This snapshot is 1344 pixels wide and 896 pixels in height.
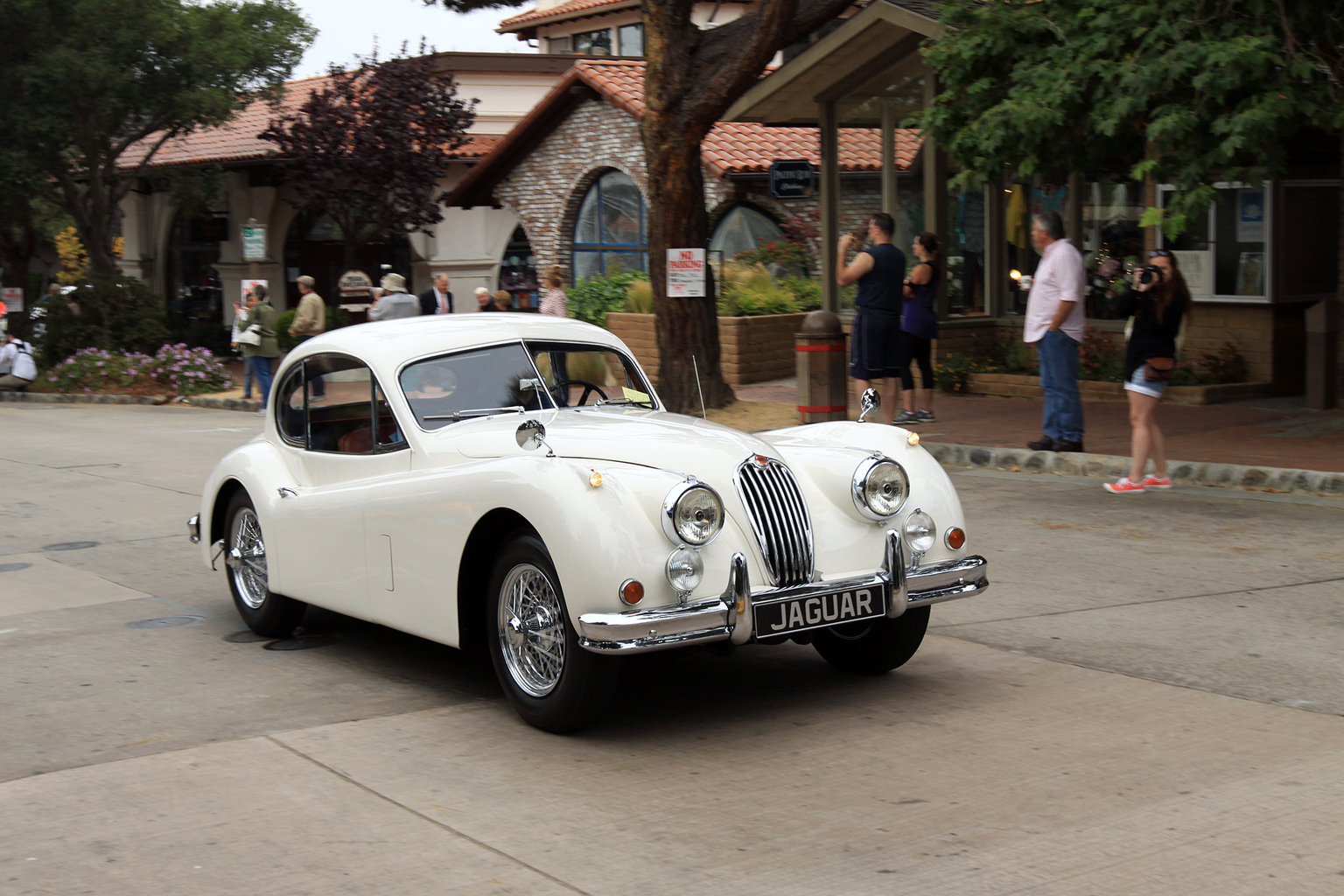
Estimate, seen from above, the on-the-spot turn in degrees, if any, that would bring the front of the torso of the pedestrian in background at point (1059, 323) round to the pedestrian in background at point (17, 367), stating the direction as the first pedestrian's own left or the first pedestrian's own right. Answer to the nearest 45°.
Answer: approximately 45° to the first pedestrian's own right

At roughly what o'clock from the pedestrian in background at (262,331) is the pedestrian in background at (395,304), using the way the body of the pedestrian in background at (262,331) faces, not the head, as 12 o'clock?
the pedestrian in background at (395,304) is roughly at 8 o'clock from the pedestrian in background at (262,331).

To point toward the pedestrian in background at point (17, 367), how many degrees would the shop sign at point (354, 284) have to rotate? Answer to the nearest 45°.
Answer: approximately 90° to its right

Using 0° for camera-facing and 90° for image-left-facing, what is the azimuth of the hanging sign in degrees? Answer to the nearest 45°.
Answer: approximately 0°

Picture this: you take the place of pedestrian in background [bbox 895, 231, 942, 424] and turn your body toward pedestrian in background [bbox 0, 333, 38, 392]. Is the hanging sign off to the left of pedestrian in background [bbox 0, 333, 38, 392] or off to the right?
right

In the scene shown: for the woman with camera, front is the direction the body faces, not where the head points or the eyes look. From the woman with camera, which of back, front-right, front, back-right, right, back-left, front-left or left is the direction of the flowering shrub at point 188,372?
right

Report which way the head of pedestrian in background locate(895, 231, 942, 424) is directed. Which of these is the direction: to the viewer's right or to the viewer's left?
to the viewer's left

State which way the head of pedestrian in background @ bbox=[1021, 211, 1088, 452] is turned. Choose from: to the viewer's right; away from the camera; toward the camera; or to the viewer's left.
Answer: to the viewer's left

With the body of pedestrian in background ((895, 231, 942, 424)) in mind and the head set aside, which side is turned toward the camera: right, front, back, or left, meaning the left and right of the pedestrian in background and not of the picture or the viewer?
left
